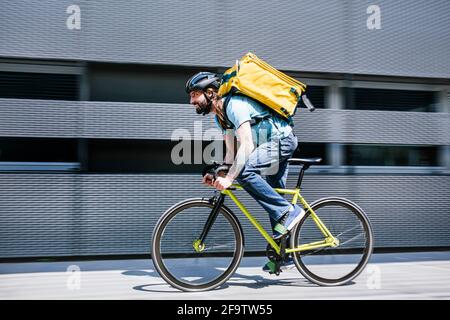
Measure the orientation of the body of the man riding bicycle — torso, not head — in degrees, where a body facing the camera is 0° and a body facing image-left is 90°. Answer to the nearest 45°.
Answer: approximately 90°

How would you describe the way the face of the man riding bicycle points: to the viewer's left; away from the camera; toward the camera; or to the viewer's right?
to the viewer's left
